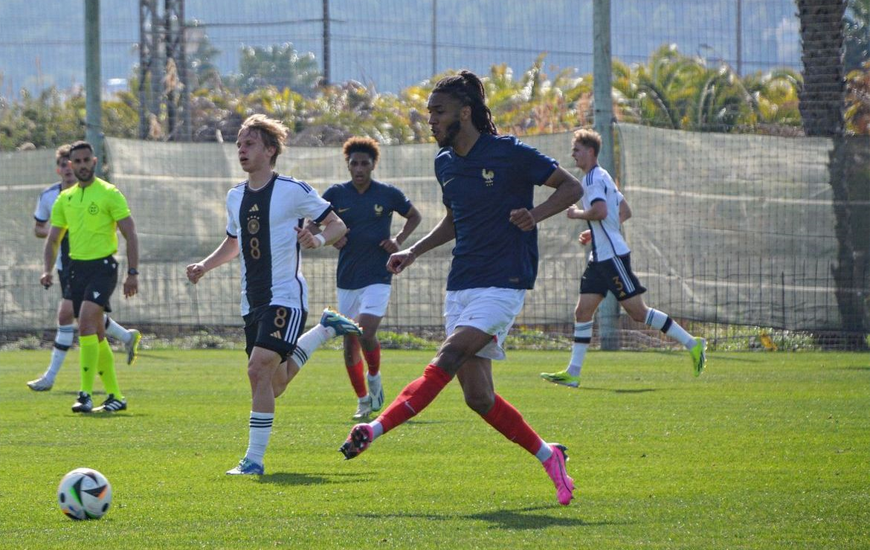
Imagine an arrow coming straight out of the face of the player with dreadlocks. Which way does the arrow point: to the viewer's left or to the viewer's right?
to the viewer's left

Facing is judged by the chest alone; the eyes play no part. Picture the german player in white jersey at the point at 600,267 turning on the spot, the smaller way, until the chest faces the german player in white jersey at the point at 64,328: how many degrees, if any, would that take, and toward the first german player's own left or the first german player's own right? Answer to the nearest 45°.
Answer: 0° — they already face them

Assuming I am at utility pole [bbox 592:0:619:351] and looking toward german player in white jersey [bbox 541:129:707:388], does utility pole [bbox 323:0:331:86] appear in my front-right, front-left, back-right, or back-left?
back-right

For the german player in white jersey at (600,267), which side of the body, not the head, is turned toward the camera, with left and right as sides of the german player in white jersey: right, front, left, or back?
left

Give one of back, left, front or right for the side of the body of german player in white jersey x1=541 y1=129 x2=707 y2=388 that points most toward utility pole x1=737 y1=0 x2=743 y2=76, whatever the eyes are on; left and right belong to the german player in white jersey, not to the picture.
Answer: right

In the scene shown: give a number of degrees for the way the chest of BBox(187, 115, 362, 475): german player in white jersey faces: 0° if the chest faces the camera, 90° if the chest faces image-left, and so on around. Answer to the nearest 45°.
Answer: approximately 45°

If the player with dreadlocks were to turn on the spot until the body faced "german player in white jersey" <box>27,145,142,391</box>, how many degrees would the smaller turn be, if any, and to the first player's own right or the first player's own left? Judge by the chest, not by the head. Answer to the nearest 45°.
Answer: approximately 90° to the first player's own right

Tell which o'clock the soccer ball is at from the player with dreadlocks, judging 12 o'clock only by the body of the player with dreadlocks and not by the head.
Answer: The soccer ball is roughly at 1 o'clock from the player with dreadlocks.

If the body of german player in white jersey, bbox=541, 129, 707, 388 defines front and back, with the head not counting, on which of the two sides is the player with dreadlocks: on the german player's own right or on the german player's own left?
on the german player's own left

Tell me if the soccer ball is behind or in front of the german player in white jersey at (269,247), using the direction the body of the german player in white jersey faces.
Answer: in front

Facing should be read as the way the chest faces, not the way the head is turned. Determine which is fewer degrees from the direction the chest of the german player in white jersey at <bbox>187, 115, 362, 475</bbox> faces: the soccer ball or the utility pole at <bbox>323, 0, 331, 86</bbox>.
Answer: the soccer ball
